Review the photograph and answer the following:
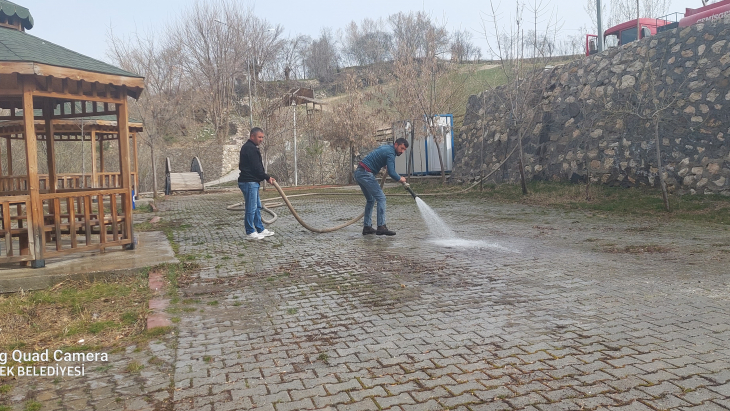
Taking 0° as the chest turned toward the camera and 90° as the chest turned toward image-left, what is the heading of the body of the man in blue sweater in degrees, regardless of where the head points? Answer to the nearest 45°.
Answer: approximately 270°

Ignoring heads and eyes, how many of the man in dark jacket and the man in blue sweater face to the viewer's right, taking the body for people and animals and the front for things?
2

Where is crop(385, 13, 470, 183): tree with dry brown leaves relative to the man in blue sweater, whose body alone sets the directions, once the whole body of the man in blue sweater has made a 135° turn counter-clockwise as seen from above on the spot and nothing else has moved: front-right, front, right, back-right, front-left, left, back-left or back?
front-right

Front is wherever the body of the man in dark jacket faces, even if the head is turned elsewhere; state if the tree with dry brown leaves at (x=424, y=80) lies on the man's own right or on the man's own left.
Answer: on the man's own left

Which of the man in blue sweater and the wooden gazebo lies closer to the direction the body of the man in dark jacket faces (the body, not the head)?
the man in blue sweater

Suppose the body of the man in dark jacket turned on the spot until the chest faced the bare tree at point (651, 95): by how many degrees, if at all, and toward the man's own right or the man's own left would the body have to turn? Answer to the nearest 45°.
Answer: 0° — they already face it

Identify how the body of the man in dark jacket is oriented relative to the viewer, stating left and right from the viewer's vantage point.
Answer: facing to the right of the viewer

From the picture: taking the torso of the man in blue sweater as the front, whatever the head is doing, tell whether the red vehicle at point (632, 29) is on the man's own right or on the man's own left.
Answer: on the man's own left

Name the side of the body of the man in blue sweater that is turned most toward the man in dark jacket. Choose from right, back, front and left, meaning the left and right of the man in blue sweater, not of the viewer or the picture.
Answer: back

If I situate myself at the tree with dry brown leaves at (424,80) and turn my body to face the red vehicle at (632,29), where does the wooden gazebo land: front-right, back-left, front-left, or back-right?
back-right

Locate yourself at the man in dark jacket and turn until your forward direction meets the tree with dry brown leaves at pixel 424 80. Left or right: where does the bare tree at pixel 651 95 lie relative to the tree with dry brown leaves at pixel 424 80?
right

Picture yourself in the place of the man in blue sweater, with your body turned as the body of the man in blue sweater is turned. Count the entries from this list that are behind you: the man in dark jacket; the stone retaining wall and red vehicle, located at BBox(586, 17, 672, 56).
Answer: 1

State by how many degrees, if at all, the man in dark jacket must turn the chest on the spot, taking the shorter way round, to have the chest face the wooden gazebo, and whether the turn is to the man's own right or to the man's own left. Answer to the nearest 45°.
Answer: approximately 135° to the man's own right
